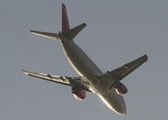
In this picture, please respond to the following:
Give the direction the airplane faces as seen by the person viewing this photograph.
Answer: facing away from the viewer and to the right of the viewer
